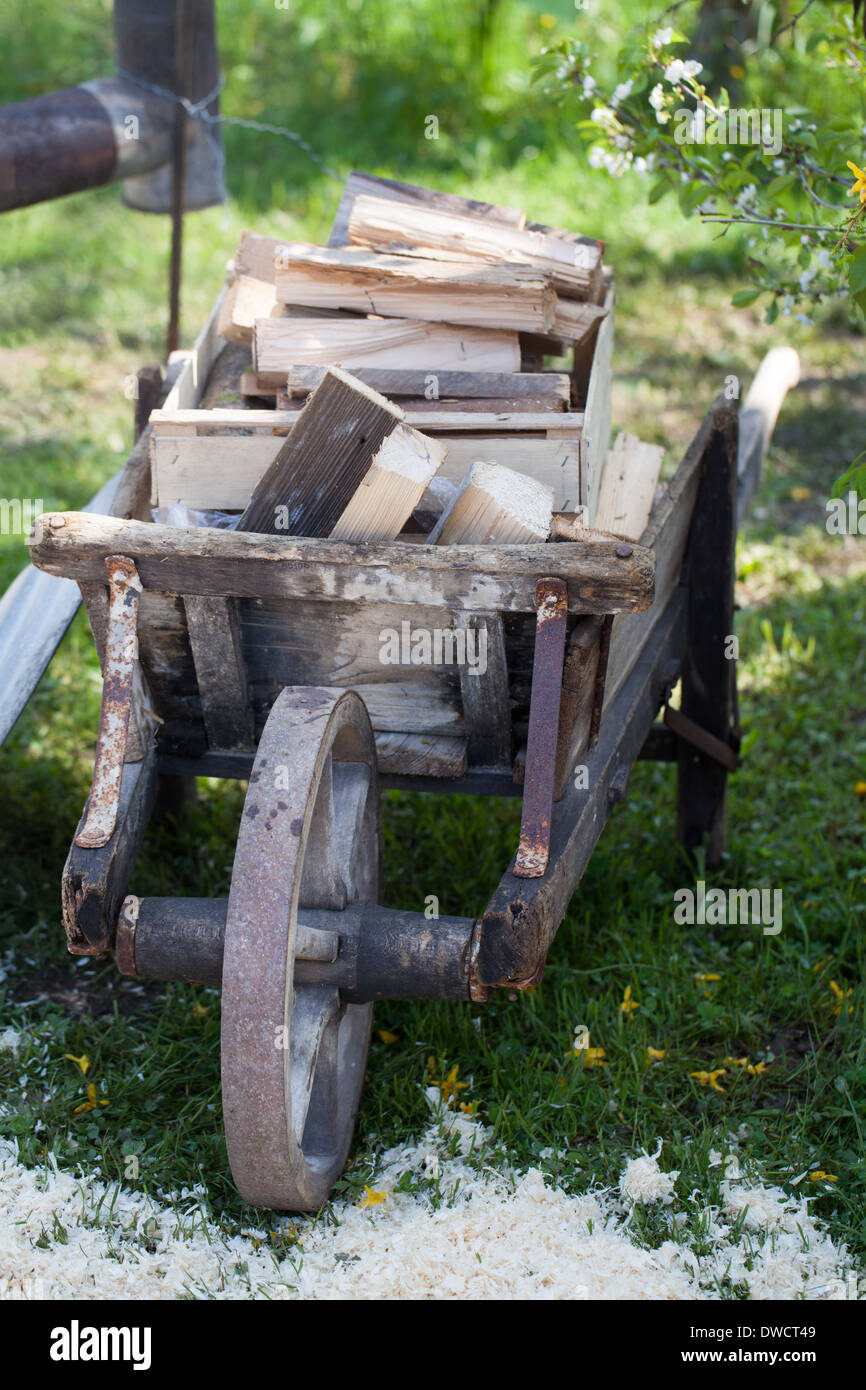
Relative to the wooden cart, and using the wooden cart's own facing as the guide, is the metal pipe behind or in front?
behind

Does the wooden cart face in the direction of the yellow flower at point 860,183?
no

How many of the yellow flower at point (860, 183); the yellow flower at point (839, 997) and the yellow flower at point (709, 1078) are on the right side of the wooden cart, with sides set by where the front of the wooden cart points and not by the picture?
0

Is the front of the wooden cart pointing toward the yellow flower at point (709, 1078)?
no

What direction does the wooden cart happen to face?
toward the camera
